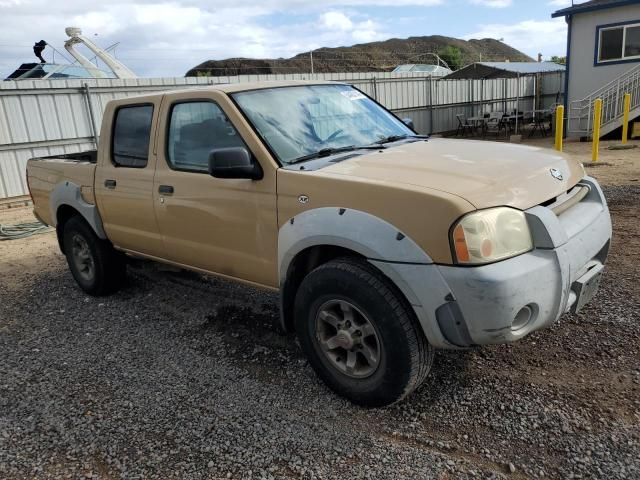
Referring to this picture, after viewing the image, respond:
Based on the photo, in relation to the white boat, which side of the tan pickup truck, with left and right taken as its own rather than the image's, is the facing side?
back

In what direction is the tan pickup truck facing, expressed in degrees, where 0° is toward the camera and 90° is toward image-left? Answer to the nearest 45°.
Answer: approximately 315°

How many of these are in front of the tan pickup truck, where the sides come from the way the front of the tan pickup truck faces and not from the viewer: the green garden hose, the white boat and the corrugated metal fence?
0

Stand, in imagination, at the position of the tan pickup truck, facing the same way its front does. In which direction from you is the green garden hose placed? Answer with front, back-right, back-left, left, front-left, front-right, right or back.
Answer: back
